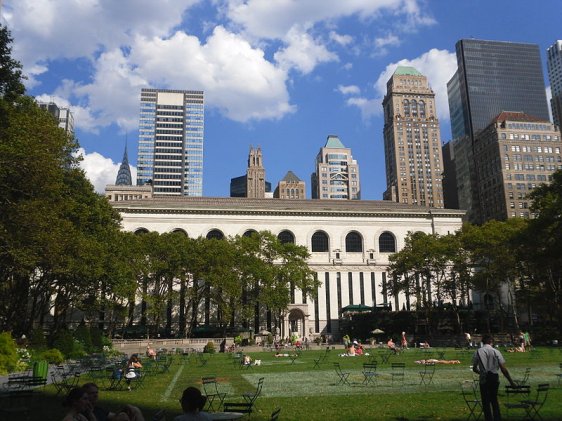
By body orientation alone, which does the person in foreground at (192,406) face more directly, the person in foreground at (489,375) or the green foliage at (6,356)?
the green foliage

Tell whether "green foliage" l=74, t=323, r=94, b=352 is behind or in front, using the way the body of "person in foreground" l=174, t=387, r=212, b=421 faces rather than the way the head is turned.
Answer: in front

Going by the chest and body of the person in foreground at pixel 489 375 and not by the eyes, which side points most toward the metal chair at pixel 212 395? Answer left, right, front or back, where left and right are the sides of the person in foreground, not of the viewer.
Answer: left

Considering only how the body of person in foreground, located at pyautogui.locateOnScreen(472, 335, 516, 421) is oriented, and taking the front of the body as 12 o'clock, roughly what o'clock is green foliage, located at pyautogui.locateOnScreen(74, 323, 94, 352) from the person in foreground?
The green foliage is roughly at 10 o'clock from the person in foreground.

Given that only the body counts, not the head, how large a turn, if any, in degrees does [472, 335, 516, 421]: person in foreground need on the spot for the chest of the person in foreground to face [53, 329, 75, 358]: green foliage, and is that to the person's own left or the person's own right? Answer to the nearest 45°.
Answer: approximately 45° to the person's own left

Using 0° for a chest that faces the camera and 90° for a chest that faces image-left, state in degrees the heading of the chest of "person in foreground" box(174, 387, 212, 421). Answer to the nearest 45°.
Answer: approximately 180°

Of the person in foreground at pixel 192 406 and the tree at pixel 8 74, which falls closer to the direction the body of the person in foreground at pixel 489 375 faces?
the tree

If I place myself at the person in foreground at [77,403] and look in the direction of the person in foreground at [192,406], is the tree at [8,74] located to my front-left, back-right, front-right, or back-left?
back-left

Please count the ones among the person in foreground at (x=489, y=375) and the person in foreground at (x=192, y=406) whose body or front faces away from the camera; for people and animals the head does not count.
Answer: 2

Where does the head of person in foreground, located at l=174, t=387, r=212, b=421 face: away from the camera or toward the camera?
away from the camera

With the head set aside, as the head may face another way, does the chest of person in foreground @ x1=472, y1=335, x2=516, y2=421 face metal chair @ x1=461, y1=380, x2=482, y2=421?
no

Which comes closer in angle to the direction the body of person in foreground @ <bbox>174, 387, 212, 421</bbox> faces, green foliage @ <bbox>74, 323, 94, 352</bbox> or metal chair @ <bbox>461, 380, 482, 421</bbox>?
the green foliage

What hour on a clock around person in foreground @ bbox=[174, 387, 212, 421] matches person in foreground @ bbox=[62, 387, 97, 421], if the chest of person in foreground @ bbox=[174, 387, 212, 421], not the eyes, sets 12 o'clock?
person in foreground @ bbox=[62, 387, 97, 421] is roughly at 10 o'clock from person in foreground @ bbox=[174, 387, 212, 421].
